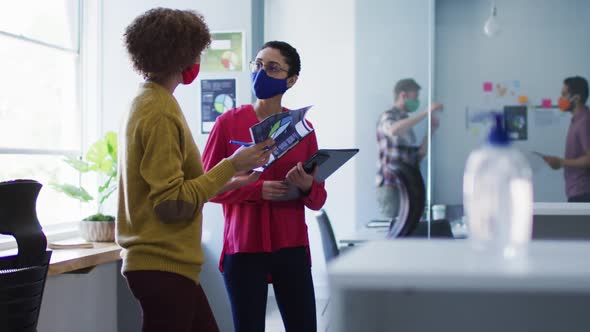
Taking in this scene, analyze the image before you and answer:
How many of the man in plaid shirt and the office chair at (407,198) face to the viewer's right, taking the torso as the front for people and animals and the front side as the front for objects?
1

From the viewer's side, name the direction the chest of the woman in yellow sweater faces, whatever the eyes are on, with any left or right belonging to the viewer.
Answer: facing away from the viewer and to the right of the viewer

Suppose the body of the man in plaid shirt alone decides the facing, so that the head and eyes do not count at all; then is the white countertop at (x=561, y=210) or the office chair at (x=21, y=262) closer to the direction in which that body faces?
the white countertop

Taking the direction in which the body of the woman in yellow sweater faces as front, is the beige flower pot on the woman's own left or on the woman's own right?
on the woman's own left

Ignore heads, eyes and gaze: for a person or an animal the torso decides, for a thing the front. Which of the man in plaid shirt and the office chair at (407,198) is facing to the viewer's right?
the man in plaid shirt

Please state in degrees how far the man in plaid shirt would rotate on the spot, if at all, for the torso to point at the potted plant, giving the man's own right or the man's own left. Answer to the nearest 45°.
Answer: approximately 135° to the man's own right

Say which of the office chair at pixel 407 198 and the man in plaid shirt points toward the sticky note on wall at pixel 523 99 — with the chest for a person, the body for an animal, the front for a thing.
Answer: the man in plaid shirt

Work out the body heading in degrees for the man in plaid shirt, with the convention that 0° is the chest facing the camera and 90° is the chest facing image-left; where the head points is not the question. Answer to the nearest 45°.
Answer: approximately 270°

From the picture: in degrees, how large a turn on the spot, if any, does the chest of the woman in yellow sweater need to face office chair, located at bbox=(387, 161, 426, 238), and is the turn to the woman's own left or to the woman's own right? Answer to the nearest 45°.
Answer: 0° — they already face it

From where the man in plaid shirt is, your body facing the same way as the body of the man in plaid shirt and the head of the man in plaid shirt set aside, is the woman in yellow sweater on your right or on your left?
on your right

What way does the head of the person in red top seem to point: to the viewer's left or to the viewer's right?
to the viewer's left
